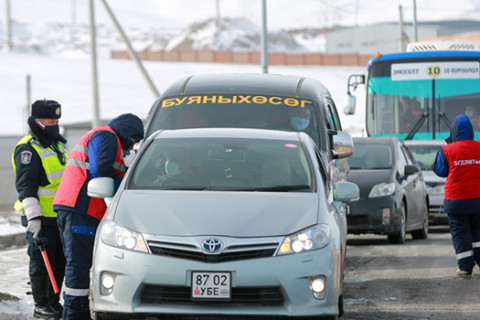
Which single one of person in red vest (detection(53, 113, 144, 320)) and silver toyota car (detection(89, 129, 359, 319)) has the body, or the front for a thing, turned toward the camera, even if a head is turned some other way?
the silver toyota car

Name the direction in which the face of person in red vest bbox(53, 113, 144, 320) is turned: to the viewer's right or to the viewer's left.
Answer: to the viewer's right

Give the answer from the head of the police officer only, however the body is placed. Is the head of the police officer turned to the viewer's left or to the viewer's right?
to the viewer's right

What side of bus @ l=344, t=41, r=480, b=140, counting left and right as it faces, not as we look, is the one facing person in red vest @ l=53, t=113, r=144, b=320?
front

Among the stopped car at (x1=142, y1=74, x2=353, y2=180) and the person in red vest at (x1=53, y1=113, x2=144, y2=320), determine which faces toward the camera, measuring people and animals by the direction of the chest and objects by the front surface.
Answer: the stopped car

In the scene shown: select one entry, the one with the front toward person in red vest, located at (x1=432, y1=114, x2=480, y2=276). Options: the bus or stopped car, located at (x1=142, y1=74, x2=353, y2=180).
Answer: the bus

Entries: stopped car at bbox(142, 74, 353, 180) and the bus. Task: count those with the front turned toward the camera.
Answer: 2

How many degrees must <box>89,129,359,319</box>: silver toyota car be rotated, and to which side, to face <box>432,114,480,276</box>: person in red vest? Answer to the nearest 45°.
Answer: approximately 135° to its left

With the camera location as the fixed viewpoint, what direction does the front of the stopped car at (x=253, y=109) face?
facing the viewer

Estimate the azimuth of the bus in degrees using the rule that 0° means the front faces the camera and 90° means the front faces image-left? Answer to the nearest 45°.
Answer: approximately 0°

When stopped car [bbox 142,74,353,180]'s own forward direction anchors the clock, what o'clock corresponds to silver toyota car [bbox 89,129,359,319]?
The silver toyota car is roughly at 12 o'clock from the stopped car.

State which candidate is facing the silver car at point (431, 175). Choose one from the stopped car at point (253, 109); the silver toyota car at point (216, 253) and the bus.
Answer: the bus

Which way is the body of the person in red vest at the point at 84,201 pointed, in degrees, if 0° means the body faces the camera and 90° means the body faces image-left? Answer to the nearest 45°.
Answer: approximately 270°

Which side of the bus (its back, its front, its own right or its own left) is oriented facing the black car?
front

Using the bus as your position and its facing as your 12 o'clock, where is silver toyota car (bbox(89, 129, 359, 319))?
The silver toyota car is roughly at 12 o'clock from the bus.

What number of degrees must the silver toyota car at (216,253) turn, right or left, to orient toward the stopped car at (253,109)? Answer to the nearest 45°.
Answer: approximately 180°

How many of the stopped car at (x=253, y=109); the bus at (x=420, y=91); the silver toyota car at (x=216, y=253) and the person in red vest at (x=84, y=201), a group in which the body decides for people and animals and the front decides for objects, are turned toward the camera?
3

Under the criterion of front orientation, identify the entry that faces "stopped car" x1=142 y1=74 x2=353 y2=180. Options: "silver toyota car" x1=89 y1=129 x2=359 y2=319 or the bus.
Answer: the bus
